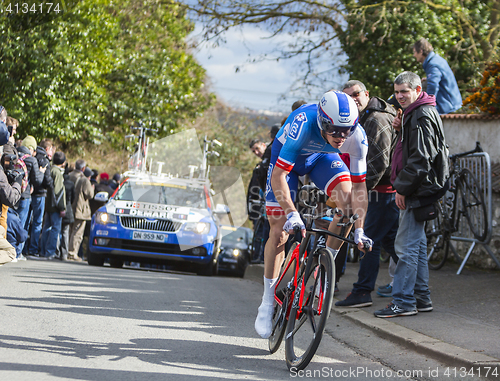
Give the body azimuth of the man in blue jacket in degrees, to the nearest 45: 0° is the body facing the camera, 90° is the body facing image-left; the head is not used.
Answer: approximately 90°

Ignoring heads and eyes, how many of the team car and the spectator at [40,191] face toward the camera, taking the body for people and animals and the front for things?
1

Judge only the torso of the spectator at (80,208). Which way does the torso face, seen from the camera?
to the viewer's right

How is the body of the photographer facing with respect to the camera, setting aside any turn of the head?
to the viewer's right

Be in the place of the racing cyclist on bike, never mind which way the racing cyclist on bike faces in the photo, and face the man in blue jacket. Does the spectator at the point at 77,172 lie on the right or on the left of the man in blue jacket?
left

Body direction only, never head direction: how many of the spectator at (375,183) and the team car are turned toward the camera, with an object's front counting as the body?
1

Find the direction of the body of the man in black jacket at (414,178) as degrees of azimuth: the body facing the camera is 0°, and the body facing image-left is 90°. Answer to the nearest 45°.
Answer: approximately 90°

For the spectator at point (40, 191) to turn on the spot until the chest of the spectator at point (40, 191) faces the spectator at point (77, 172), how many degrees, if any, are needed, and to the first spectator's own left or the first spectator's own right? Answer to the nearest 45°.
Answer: approximately 90° to the first spectator's own left

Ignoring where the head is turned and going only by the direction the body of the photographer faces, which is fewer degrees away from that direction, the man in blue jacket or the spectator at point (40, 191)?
the man in blue jacket

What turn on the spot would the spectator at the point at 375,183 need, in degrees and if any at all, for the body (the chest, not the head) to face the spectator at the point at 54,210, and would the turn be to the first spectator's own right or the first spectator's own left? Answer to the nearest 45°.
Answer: approximately 45° to the first spectator's own right

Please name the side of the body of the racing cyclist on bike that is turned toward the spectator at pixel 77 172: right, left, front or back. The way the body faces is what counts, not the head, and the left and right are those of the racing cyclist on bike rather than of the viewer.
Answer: back

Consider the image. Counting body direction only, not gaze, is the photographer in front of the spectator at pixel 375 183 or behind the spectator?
in front

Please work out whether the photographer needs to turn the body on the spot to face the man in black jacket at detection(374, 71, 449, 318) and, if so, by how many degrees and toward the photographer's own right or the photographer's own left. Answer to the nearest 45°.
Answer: approximately 45° to the photographer's own right

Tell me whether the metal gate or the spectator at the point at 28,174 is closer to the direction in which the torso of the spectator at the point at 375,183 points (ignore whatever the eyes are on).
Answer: the spectator

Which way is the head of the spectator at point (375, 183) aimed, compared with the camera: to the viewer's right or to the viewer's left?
to the viewer's left

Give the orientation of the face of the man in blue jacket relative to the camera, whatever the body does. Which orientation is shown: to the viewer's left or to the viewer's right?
to the viewer's left

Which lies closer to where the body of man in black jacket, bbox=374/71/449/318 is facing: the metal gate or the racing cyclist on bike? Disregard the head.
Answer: the racing cyclist on bike

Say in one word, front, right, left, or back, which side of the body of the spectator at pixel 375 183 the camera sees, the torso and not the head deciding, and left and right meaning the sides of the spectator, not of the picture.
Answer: left
